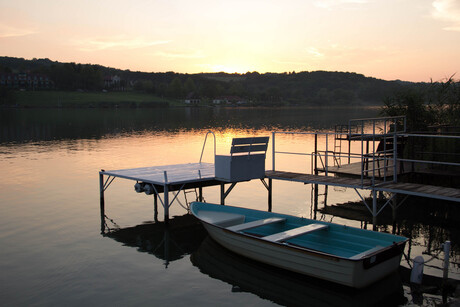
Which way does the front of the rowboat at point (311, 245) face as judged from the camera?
facing away from the viewer and to the left of the viewer

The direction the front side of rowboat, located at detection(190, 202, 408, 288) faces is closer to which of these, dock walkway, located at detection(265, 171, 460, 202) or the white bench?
the white bench

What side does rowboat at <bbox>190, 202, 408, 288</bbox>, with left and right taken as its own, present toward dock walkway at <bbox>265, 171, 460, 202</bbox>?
right

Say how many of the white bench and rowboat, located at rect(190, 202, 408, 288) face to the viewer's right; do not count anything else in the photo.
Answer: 0
